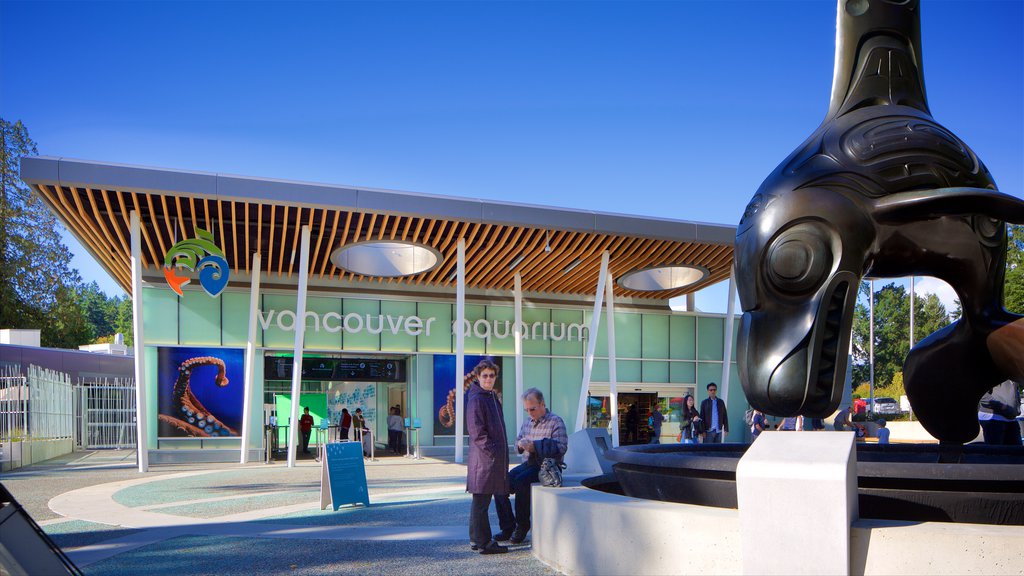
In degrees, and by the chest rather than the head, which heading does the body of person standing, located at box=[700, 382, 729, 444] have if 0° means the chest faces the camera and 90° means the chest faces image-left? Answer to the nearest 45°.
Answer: approximately 0°

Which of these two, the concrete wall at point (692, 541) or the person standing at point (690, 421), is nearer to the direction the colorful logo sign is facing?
the concrete wall

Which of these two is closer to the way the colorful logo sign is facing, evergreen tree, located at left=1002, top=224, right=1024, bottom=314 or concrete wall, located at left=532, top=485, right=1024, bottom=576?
the concrete wall

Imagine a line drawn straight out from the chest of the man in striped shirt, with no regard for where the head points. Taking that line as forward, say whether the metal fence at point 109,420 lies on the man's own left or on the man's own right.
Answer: on the man's own right
